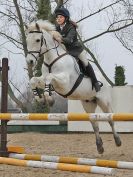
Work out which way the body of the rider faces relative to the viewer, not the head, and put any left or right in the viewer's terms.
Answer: facing the viewer and to the left of the viewer

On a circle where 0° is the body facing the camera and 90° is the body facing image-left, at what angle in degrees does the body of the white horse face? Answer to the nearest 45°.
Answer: approximately 45°
